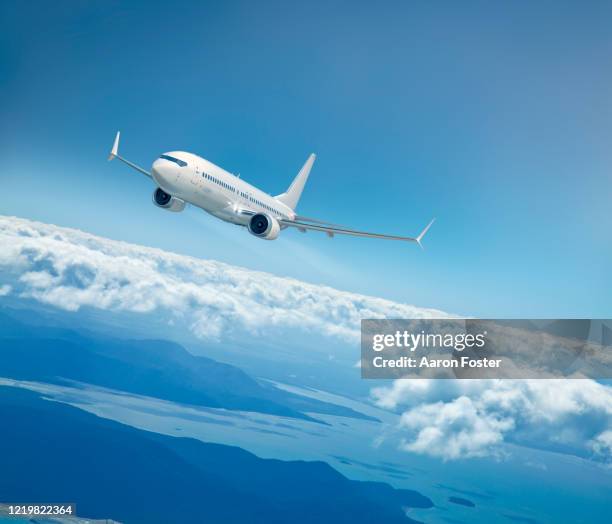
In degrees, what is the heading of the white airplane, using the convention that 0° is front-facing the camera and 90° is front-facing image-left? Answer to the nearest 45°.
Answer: approximately 45°
